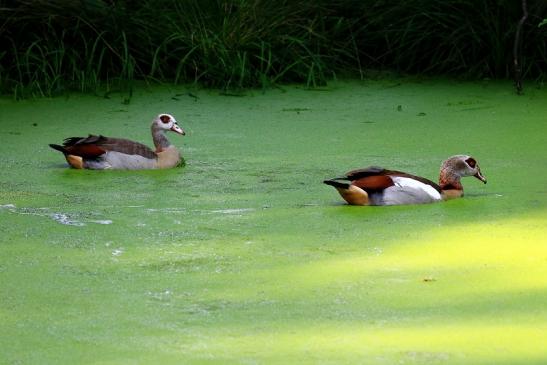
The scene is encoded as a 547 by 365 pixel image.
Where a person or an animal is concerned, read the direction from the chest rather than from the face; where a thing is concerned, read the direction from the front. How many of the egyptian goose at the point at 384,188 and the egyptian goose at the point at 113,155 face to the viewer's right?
2

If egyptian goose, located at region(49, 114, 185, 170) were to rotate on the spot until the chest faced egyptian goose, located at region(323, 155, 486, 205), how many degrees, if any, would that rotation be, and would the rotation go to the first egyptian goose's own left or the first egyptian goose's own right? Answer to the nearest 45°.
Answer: approximately 45° to the first egyptian goose's own right

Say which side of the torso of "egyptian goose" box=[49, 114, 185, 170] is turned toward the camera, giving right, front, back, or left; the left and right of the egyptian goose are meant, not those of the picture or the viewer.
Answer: right

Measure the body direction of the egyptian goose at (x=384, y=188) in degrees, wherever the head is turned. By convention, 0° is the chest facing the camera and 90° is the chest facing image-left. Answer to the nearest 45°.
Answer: approximately 270°

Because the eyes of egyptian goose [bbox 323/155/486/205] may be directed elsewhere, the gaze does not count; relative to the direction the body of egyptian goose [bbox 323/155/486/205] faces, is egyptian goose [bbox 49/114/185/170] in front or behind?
behind
